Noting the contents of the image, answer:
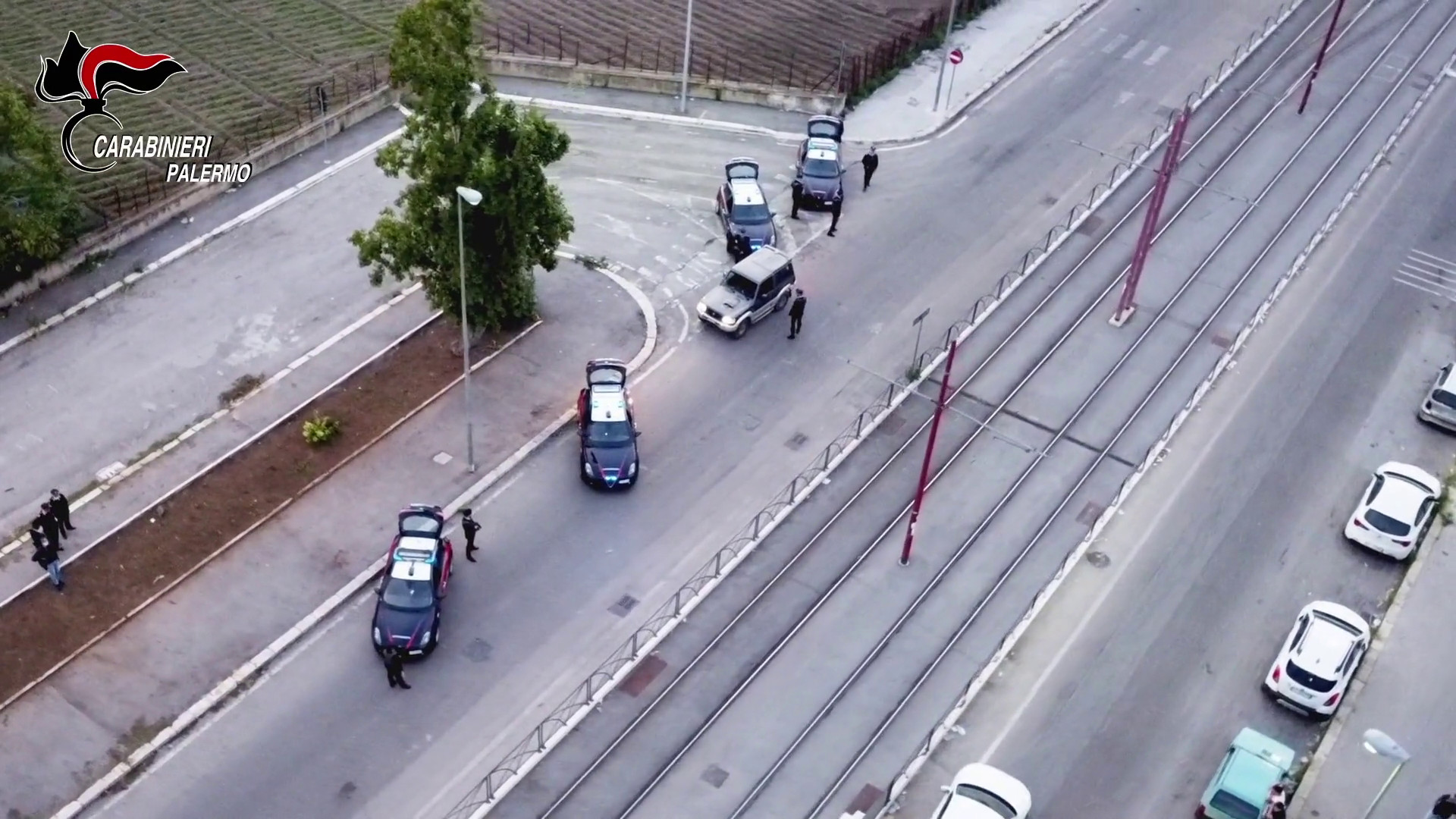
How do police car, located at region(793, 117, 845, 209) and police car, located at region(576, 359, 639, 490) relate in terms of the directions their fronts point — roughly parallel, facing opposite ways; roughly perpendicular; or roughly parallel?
roughly parallel

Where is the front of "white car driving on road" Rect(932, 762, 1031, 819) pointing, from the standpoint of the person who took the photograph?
facing away from the viewer and to the right of the viewer

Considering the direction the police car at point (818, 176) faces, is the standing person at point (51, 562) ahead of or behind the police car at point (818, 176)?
ahead

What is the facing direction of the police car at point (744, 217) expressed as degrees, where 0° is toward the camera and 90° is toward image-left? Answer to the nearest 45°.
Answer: approximately 315°

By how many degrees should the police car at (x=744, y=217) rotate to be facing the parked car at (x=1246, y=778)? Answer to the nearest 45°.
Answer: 0° — it already faces it

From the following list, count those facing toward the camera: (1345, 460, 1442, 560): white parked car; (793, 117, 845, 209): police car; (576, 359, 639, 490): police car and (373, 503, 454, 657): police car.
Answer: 3

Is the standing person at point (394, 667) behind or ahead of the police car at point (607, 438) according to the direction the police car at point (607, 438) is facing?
ahead

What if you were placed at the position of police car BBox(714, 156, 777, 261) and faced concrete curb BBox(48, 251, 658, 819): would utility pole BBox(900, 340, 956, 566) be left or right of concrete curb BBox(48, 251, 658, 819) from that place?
left

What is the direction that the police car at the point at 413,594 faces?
toward the camera

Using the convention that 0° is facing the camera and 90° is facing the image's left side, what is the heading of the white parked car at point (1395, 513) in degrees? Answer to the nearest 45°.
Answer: approximately 225°

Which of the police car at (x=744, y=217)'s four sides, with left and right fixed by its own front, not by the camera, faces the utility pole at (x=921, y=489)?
front
